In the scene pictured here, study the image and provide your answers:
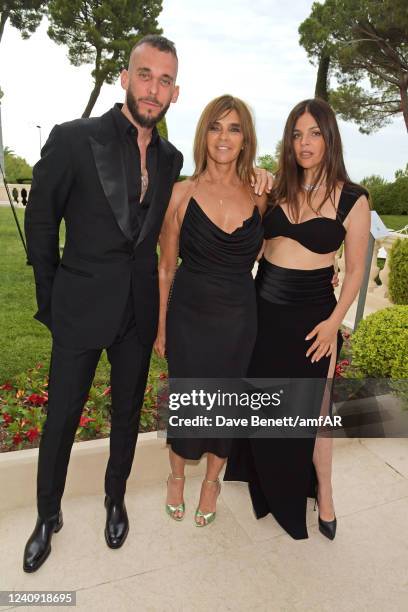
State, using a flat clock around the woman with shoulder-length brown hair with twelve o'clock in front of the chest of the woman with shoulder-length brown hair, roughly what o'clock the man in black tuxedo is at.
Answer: The man in black tuxedo is roughly at 2 o'clock from the woman with shoulder-length brown hair.

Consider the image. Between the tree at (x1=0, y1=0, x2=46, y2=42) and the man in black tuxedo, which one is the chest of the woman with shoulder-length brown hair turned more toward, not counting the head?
the man in black tuxedo

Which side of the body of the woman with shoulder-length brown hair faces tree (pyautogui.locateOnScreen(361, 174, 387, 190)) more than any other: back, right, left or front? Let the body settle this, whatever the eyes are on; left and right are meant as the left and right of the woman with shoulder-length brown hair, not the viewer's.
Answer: back

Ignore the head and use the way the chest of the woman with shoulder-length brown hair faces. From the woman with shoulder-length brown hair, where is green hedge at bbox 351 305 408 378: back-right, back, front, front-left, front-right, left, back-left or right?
back-left

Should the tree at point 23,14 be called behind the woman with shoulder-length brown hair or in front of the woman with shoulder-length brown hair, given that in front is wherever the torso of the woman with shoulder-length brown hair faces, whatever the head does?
behind

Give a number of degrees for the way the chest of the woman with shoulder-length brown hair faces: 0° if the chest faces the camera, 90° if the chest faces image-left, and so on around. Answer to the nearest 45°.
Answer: approximately 0°

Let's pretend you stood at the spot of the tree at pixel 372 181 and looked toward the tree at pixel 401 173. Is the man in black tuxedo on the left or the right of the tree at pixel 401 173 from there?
right

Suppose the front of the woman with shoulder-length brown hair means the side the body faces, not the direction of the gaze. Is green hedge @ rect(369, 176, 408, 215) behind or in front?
behind

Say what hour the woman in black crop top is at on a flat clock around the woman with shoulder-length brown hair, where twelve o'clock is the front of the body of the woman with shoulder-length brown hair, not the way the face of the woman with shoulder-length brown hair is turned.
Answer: The woman in black crop top is roughly at 9 o'clock from the woman with shoulder-length brown hair.
